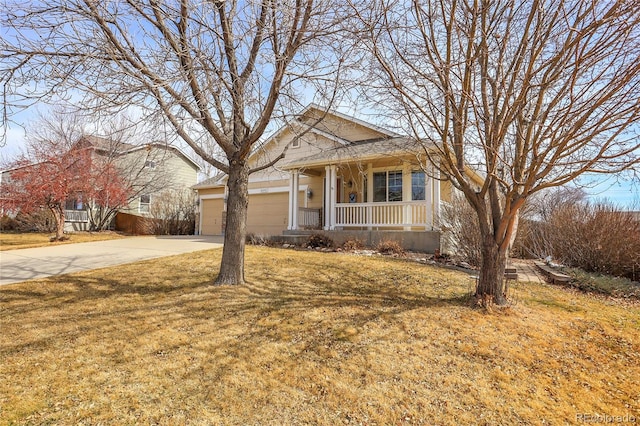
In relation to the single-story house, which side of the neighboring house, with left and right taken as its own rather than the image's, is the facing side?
left

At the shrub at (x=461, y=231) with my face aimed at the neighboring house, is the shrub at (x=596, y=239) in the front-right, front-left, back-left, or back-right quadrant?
back-right

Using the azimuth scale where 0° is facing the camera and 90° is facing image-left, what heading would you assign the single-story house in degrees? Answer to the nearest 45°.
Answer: approximately 45°

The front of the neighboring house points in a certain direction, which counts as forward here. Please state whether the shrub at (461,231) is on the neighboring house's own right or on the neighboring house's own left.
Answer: on the neighboring house's own left

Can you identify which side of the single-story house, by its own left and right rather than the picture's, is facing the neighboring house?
right

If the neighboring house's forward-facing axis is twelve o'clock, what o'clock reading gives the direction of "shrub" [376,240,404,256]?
The shrub is roughly at 10 o'clock from the neighboring house.

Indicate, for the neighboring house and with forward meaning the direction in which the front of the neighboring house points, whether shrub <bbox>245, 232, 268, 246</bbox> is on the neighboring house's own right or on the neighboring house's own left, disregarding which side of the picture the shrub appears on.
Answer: on the neighboring house's own left

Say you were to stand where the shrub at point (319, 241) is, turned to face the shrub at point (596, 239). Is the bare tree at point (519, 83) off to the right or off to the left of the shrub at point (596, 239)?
right

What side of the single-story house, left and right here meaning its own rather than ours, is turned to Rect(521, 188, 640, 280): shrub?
left

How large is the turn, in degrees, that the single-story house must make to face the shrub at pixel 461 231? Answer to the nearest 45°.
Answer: approximately 90° to its left

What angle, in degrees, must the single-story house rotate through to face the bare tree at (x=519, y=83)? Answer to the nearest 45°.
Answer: approximately 45° to its left

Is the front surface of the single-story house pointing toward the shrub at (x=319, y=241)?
yes

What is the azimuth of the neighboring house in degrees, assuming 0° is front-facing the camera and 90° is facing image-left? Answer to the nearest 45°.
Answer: approximately 45°
